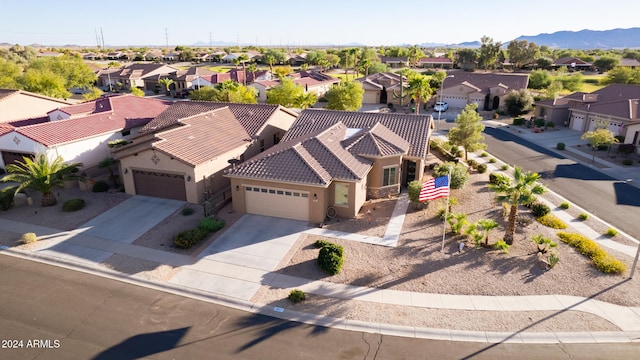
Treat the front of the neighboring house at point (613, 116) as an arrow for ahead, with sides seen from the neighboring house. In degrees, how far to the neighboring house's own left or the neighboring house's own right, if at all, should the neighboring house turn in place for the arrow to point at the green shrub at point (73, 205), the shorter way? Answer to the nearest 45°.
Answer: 0° — it already faces it

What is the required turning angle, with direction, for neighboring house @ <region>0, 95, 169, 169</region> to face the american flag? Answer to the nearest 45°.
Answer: approximately 90° to its left

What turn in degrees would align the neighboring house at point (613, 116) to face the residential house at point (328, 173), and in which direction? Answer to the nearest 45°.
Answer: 0° — it already faces it

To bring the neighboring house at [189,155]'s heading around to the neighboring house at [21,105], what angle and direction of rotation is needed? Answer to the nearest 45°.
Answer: approximately 90° to its right

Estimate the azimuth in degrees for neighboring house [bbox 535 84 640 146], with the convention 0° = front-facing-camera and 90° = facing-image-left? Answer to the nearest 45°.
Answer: approximately 45°

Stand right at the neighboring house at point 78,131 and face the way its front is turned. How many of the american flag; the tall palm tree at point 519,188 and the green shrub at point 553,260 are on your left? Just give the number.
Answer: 3

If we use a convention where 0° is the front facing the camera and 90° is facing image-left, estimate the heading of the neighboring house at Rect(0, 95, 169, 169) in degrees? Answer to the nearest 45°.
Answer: approximately 45°

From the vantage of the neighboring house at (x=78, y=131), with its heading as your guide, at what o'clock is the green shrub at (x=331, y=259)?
The green shrub is roughly at 10 o'clock from the neighboring house.

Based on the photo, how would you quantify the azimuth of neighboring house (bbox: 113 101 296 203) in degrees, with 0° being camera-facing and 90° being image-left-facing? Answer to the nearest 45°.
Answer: approximately 45°

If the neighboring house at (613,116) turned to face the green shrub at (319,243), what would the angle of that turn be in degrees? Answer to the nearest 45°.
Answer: approximately 45° to its left

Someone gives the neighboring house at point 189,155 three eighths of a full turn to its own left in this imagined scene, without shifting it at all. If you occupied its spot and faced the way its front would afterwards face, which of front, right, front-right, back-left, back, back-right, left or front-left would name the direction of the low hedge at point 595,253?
front-right
